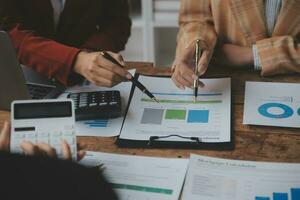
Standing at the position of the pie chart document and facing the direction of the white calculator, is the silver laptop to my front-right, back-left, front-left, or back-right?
front-right

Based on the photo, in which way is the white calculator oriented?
toward the camera

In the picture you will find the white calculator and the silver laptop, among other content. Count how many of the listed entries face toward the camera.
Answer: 1

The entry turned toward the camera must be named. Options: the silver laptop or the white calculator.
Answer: the white calculator
